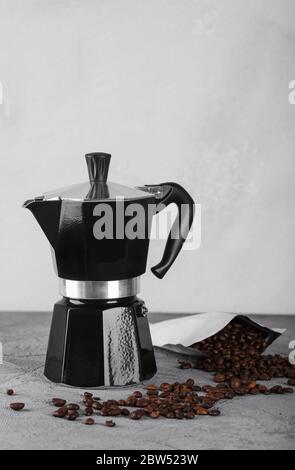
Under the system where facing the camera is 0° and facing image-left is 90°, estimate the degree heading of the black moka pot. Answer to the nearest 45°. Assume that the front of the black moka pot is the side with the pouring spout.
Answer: approximately 90°
